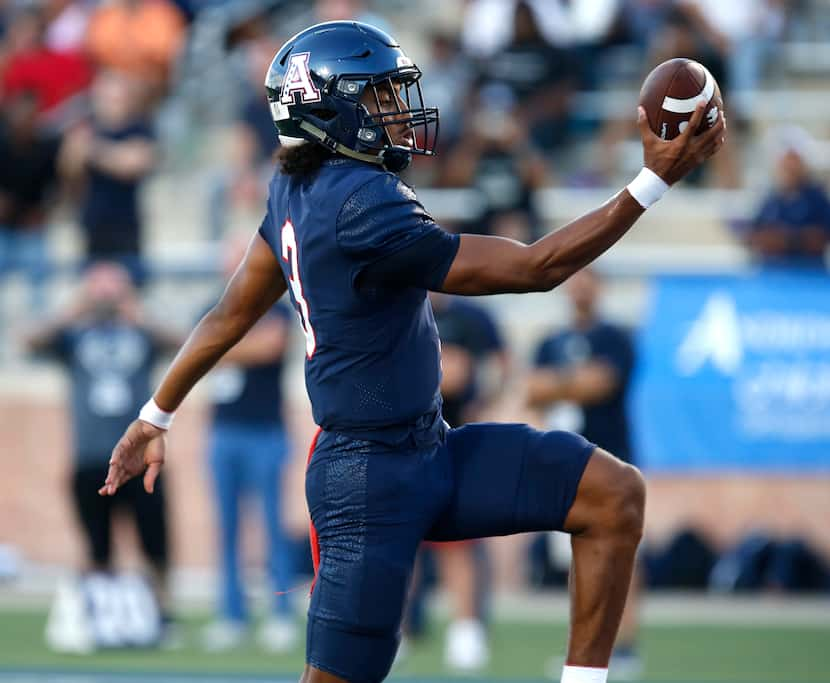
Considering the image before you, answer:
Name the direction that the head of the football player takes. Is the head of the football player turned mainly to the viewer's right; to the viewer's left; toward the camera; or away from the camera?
to the viewer's right

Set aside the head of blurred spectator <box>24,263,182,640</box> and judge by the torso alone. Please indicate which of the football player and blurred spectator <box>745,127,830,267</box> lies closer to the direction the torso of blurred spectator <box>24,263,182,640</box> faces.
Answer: the football player

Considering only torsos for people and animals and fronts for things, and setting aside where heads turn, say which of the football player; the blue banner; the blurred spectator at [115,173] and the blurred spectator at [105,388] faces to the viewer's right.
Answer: the football player

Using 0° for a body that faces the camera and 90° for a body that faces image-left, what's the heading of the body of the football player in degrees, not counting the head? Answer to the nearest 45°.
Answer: approximately 270°

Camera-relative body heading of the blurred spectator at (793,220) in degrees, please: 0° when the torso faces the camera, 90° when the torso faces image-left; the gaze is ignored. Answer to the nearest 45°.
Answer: approximately 0°

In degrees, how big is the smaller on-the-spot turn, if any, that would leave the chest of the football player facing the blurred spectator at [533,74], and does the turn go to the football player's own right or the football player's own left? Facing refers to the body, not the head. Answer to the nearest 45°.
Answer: approximately 90° to the football player's own left

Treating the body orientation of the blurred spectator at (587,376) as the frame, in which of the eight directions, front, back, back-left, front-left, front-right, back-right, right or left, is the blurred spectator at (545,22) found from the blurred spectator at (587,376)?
back

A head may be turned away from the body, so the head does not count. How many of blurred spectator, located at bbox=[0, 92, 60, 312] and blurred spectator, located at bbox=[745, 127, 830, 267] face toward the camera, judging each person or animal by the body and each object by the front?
2

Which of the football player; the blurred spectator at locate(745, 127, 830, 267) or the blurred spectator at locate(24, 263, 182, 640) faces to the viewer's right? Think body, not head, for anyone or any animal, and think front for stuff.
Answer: the football player

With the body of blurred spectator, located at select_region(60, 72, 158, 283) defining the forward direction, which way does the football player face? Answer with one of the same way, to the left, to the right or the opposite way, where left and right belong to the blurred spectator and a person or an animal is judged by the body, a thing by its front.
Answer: to the left
